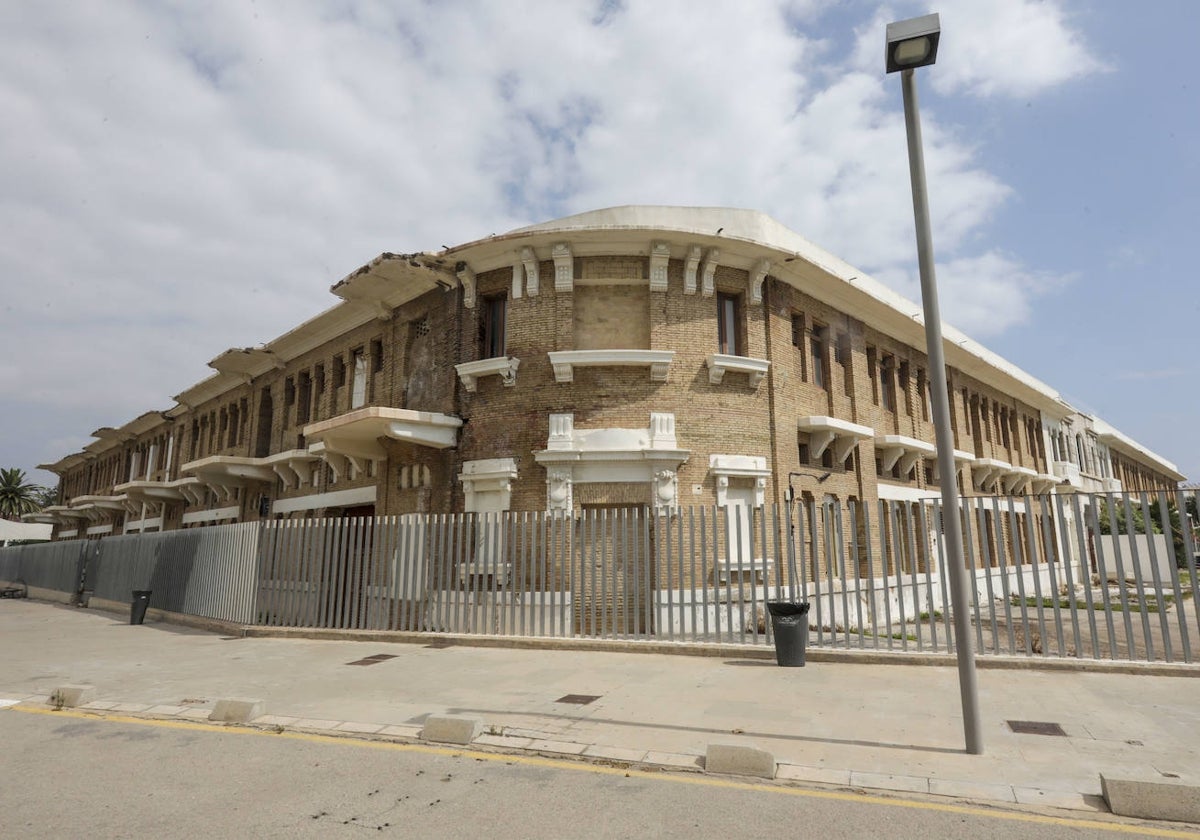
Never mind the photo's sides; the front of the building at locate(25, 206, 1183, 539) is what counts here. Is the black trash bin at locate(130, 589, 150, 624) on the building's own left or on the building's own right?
on the building's own right

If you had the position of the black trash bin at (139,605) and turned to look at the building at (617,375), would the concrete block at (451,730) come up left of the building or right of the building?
right

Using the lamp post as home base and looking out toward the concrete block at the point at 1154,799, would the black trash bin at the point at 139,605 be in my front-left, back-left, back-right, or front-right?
back-right

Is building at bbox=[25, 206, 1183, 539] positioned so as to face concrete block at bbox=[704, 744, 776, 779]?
yes

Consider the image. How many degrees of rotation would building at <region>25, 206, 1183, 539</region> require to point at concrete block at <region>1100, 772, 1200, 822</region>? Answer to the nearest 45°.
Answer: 0° — it already faces it

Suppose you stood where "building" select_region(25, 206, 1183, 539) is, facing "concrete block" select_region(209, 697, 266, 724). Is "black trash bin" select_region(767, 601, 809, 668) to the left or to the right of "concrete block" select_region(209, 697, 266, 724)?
left

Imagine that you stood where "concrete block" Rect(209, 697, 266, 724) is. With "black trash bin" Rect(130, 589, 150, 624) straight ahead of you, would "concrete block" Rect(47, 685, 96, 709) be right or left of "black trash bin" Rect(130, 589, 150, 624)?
left

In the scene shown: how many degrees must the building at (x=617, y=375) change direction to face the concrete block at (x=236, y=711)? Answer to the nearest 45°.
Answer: approximately 45° to its right

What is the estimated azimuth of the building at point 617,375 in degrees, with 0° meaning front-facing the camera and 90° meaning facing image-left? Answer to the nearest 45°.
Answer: approximately 0°

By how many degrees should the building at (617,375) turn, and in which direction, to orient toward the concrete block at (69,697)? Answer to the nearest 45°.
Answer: approximately 45° to its right
